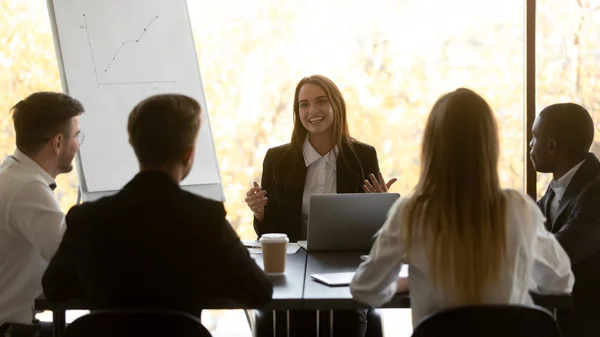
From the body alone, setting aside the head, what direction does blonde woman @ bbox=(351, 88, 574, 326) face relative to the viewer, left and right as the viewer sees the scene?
facing away from the viewer

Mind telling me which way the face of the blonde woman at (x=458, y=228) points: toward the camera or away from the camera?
away from the camera

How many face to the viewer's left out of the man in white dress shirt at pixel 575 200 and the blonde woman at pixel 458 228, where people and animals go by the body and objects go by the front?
1

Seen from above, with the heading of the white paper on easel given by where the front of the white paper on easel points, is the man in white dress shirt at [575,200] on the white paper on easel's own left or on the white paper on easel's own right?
on the white paper on easel's own left

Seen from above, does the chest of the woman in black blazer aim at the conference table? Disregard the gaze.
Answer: yes

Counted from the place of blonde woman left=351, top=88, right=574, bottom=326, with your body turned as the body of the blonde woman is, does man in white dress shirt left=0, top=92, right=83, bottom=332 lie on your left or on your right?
on your left

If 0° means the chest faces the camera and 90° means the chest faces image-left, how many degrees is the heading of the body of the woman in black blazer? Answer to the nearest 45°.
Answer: approximately 0°
